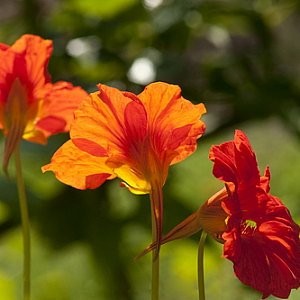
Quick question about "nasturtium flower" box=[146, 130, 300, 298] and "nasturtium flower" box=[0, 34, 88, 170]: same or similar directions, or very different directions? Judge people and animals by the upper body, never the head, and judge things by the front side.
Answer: very different directions
